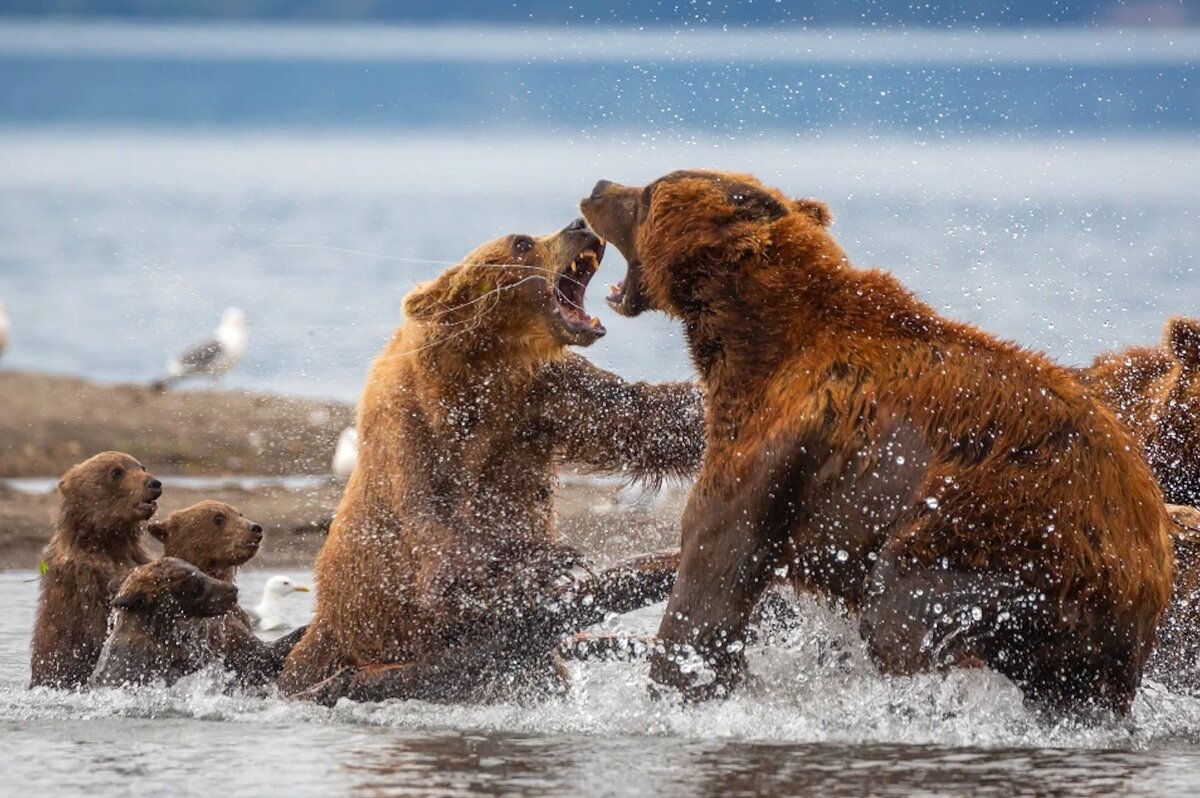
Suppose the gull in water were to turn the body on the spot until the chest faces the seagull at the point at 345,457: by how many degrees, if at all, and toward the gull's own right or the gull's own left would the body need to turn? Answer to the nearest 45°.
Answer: approximately 90° to the gull's own left

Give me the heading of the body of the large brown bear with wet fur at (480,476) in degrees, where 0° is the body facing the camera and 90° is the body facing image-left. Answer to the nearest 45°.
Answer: approximately 270°

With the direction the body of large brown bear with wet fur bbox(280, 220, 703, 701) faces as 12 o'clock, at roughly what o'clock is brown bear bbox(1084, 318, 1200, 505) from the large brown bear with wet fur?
The brown bear is roughly at 12 o'clock from the large brown bear with wet fur.

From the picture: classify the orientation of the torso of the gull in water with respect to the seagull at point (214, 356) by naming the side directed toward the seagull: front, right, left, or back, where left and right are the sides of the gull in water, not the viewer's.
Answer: left

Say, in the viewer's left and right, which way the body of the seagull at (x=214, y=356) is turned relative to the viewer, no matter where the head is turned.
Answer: facing to the right of the viewer

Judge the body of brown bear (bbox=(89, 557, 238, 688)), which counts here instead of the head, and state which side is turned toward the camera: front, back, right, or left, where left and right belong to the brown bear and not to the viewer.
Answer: right

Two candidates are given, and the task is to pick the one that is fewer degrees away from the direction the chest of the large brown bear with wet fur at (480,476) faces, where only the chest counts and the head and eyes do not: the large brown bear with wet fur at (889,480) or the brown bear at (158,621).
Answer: the large brown bear with wet fur

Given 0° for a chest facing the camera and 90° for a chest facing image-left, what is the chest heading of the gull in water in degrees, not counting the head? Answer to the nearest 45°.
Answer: approximately 270°
